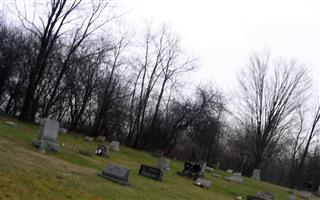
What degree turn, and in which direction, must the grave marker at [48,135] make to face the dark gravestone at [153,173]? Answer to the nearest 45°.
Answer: approximately 90° to its left

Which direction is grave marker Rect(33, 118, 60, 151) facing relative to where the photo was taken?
toward the camera

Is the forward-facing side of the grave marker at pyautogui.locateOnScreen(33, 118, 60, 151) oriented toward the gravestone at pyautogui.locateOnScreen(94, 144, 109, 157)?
no

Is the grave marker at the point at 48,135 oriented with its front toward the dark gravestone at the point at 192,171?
no

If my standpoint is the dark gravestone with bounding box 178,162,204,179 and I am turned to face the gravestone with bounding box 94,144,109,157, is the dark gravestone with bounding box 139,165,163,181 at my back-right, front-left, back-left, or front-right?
front-left
